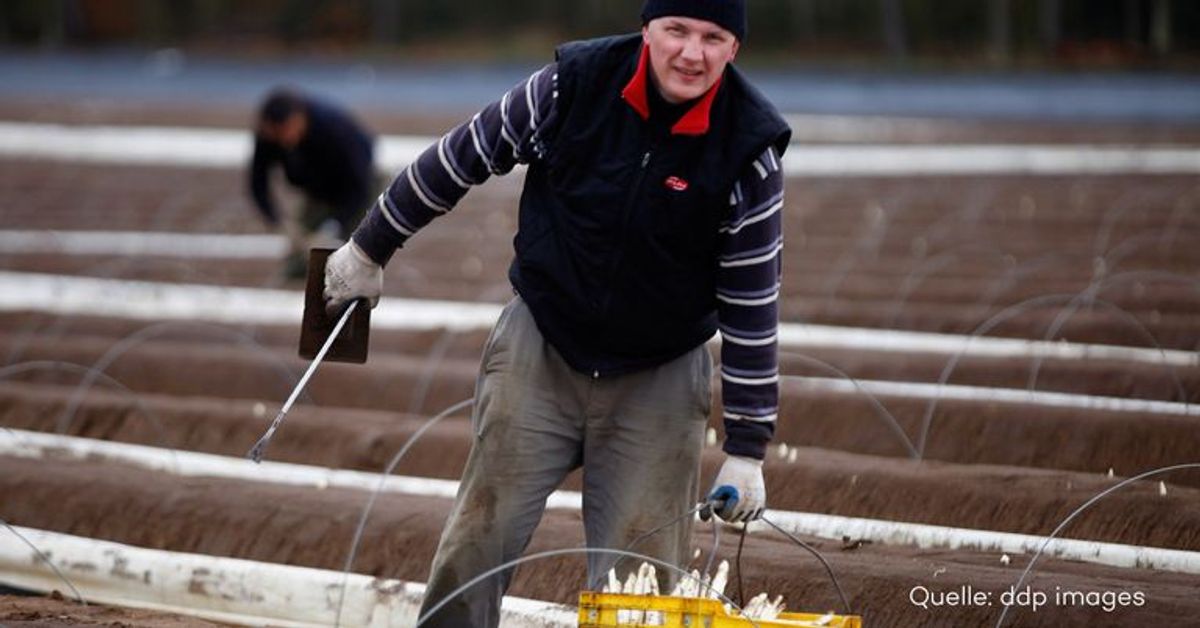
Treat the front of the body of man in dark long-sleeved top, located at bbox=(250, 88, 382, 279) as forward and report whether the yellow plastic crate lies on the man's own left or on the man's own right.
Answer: on the man's own left

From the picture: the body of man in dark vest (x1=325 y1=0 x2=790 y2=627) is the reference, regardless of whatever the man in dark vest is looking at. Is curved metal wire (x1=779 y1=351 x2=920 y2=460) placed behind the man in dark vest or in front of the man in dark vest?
behind

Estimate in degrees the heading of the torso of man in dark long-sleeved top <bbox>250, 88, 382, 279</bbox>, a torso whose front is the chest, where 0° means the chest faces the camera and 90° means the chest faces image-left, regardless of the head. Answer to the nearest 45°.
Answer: approximately 45°

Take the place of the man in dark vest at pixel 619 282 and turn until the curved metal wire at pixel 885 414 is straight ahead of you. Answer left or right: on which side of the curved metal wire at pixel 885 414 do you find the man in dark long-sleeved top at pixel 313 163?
left

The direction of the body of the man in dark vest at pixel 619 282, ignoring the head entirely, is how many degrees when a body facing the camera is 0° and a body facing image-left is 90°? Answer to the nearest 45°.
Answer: approximately 0°

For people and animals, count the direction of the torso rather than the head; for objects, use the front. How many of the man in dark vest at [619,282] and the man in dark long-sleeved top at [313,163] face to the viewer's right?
0

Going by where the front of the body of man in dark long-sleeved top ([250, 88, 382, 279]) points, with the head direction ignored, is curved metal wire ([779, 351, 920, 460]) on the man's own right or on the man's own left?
on the man's own left
